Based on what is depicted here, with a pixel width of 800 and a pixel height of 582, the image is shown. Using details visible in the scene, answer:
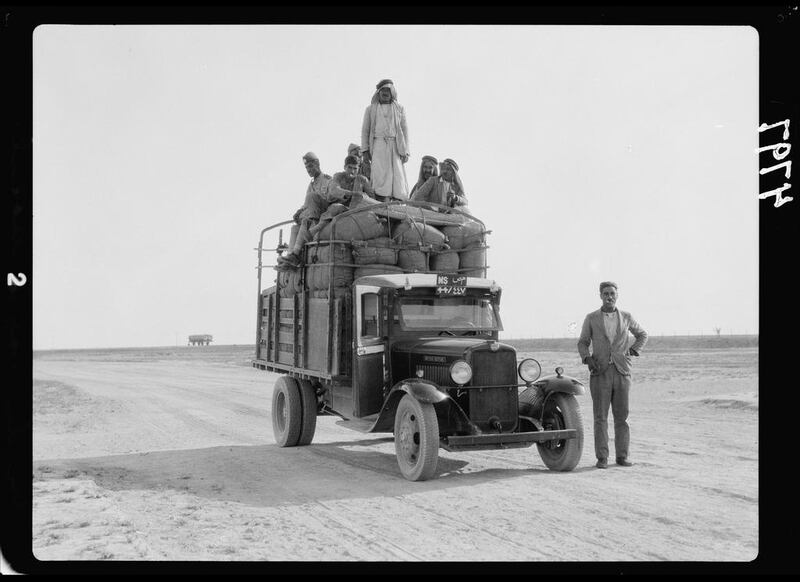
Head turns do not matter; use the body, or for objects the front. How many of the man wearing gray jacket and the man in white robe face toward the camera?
2

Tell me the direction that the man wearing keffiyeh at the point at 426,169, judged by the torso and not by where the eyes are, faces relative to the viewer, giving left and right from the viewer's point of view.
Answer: facing the viewer

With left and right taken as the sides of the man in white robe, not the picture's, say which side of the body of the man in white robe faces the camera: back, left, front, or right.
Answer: front

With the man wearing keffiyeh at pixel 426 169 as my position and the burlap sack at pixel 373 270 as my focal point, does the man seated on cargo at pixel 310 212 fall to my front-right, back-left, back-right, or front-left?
front-right

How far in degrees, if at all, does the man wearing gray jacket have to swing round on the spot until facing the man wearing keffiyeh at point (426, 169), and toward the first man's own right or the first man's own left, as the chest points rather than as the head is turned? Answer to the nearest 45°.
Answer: approximately 135° to the first man's own right

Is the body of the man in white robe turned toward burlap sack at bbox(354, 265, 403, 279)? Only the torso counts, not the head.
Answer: yes

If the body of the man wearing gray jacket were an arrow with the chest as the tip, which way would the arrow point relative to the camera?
toward the camera

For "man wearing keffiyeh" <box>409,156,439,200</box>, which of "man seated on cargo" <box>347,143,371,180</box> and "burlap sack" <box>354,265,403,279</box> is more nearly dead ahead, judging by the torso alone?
the burlap sack

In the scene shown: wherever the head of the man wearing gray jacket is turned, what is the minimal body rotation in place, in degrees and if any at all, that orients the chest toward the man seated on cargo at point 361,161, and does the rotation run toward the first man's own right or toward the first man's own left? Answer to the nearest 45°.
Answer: approximately 135° to the first man's own right

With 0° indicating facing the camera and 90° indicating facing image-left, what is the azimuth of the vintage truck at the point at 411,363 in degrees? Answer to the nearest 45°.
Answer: approximately 315°
